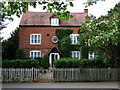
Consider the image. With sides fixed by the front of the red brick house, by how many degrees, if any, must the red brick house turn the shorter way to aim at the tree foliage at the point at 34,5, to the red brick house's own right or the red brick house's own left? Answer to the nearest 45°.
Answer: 0° — it already faces it

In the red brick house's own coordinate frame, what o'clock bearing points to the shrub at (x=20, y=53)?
The shrub is roughly at 2 o'clock from the red brick house.

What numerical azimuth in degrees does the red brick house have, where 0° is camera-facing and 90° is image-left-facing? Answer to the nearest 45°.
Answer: approximately 0°

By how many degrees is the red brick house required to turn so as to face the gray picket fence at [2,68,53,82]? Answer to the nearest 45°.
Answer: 0° — it already faces it

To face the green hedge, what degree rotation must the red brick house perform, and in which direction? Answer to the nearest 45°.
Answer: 0° — it already faces it

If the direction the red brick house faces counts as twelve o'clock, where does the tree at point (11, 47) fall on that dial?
The tree is roughly at 3 o'clock from the red brick house.
